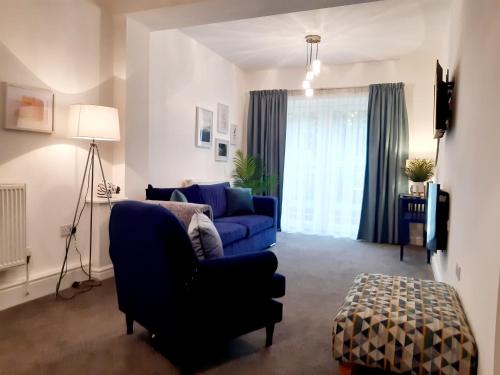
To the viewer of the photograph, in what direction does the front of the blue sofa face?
facing the viewer and to the right of the viewer

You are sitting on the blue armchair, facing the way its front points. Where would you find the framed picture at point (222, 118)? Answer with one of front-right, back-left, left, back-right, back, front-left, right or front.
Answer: front-left

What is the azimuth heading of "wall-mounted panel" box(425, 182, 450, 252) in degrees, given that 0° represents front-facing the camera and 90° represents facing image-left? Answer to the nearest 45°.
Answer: approximately 90°

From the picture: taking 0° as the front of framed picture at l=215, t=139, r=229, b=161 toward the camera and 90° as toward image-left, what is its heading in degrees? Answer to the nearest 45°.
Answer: approximately 315°

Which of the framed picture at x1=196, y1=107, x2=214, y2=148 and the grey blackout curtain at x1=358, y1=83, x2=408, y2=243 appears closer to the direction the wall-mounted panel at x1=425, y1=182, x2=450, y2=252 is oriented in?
the framed picture

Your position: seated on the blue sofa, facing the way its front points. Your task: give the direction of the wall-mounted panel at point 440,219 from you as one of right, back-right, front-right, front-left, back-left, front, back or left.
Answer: front

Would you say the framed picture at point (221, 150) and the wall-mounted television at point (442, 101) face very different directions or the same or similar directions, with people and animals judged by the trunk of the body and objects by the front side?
very different directions

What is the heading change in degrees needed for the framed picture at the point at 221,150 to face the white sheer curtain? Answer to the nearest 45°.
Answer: approximately 45° to its left

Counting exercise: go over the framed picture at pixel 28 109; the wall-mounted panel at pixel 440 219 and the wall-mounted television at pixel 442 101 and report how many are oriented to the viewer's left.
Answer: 2

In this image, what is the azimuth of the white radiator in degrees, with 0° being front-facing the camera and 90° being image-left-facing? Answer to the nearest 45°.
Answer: approximately 315°

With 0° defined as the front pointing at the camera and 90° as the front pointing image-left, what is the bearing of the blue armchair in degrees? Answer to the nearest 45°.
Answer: approximately 225°

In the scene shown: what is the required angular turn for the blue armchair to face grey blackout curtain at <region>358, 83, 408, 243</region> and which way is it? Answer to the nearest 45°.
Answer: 0° — it already faces it

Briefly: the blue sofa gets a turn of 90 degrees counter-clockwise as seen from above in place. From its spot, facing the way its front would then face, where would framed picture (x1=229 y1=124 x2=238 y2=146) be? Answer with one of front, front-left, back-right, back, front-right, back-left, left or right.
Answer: front-left

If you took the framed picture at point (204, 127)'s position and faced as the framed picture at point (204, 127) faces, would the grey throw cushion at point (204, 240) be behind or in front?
in front

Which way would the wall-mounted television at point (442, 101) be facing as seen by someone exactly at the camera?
facing to the left of the viewer
